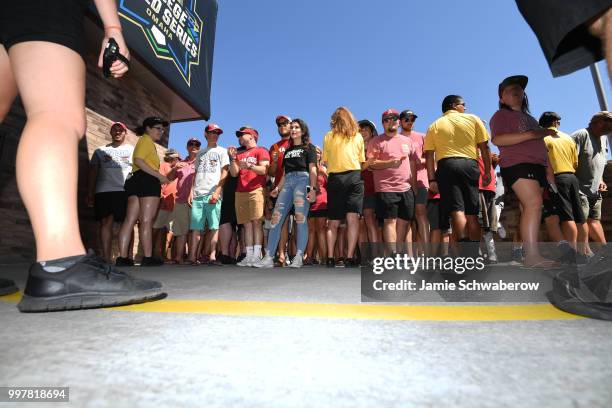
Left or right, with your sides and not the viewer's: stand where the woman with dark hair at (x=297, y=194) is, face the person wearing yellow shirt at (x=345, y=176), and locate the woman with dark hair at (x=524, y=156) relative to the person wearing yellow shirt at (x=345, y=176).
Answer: right

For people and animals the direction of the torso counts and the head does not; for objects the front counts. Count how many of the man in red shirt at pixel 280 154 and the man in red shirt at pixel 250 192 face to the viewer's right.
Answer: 0

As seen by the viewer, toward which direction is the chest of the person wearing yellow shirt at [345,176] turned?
away from the camera

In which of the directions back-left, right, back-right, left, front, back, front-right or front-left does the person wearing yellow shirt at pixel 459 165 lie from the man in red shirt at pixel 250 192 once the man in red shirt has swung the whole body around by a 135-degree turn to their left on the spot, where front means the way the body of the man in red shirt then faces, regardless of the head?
front-right

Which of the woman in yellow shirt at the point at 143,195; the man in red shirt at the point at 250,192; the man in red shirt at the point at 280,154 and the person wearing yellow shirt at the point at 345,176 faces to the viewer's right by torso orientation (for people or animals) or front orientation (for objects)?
the woman in yellow shirt

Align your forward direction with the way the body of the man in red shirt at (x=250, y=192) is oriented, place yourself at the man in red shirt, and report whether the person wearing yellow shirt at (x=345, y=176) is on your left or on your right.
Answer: on your left

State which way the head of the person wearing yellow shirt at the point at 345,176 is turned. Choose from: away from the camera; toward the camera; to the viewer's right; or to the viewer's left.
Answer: away from the camera
